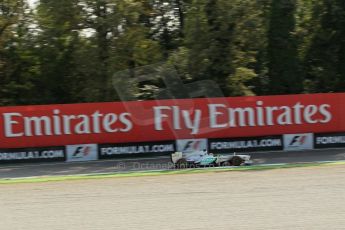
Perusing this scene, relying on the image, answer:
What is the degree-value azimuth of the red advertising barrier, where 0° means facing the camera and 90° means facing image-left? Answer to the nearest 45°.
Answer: approximately 0°

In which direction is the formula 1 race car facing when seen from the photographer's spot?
facing to the right of the viewer

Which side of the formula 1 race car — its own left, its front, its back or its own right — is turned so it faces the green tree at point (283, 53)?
left

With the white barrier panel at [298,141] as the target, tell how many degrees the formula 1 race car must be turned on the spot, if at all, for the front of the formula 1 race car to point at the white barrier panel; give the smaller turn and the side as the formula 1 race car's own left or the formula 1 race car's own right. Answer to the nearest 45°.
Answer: approximately 45° to the formula 1 race car's own left

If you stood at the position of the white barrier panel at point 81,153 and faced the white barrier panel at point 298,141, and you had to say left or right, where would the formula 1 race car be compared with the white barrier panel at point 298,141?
right

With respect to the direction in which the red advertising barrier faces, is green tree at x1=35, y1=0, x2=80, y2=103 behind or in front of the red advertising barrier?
behind

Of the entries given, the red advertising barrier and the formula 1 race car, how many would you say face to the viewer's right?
1

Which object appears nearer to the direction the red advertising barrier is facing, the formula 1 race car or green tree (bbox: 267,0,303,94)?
the formula 1 race car

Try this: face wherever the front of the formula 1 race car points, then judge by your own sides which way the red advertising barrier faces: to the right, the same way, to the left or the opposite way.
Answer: to the right

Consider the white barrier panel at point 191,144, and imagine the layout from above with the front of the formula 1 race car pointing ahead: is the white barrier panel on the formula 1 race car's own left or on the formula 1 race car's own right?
on the formula 1 race car's own left
